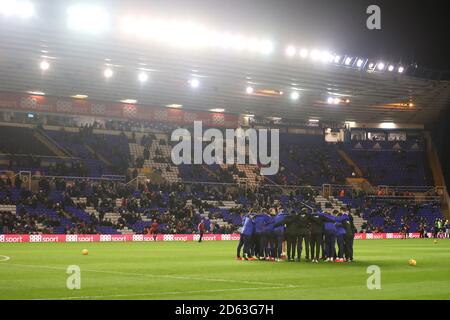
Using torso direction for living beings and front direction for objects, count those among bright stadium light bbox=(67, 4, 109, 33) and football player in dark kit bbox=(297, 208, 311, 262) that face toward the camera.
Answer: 1

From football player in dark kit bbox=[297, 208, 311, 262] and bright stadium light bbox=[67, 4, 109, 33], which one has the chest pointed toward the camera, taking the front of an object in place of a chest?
the bright stadium light

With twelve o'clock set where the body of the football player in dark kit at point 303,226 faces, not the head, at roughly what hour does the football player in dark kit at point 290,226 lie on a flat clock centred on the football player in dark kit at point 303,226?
the football player in dark kit at point 290,226 is roughly at 9 o'clock from the football player in dark kit at point 303,226.

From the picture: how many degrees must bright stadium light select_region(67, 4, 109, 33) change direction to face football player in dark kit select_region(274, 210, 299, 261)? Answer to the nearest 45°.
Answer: approximately 45° to its left

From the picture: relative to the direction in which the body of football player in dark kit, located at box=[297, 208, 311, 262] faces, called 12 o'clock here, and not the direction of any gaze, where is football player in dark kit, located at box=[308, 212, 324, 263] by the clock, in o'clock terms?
football player in dark kit, located at box=[308, 212, 324, 263] is roughly at 3 o'clock from football player in dark kit, located at box=[297, 208, 311, 262].

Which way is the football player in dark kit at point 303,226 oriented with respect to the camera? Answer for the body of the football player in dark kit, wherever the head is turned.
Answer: away from the camera

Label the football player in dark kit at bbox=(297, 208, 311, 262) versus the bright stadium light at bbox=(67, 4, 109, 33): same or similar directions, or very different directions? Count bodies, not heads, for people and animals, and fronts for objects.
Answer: very different directions

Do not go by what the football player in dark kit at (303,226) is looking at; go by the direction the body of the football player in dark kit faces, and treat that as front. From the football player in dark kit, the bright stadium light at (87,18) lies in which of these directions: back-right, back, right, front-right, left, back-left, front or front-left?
front-left

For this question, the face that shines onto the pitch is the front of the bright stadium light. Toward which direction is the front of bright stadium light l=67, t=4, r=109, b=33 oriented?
toward the camera
